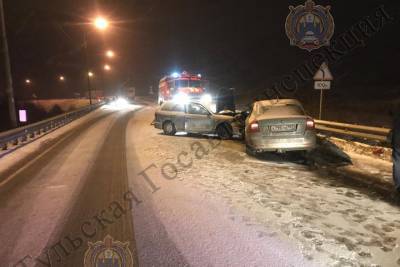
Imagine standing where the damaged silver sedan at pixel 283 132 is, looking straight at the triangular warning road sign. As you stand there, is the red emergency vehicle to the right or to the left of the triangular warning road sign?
left

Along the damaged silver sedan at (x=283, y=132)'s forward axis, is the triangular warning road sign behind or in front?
in front

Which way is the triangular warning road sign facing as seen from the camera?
toward the camera

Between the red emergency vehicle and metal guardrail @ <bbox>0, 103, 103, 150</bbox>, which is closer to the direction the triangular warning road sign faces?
the metal guardrail

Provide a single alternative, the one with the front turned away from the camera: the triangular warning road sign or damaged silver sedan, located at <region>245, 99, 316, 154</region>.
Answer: the damaged silver sedan

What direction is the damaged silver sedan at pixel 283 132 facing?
away from the camera

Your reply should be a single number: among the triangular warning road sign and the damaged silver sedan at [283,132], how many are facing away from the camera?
1

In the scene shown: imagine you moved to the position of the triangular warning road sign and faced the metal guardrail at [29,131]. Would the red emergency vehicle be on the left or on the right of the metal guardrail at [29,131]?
right

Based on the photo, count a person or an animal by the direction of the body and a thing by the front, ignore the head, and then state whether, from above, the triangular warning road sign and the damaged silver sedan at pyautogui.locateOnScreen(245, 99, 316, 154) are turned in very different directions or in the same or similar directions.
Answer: very different directions
